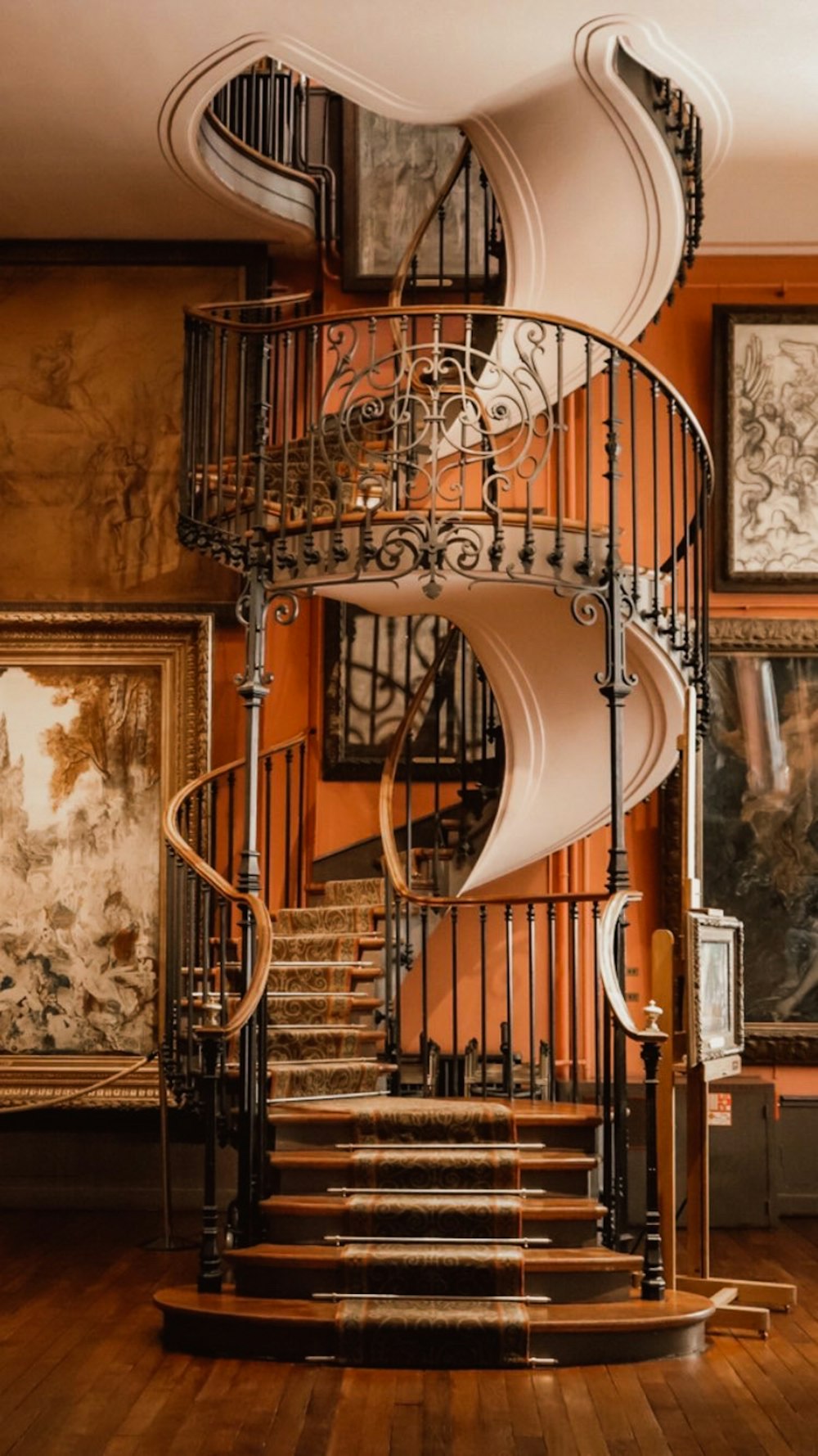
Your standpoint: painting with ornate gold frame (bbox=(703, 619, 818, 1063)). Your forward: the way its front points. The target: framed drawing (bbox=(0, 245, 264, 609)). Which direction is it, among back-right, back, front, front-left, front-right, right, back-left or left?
right

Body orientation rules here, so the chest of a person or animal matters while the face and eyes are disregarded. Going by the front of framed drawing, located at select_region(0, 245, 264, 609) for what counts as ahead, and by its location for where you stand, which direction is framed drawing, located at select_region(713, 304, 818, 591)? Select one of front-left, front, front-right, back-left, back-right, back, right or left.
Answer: left

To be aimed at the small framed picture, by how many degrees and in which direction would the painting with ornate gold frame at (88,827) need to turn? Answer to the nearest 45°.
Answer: approximately 45° to its left

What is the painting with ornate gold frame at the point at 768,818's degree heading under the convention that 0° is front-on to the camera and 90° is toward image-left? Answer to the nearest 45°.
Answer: approximately 0°

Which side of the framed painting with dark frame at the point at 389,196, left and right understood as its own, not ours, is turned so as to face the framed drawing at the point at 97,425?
right

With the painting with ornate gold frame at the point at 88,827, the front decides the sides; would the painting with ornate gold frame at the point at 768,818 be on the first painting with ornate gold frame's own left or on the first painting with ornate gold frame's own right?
on the first painting with ornate gold frame's own left
